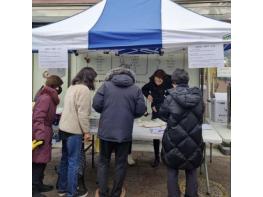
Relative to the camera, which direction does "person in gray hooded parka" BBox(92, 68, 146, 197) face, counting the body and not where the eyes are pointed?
away from the camera

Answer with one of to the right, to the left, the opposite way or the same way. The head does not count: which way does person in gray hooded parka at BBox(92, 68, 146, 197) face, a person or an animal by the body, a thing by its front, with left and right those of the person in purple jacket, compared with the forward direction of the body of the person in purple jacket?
to the left

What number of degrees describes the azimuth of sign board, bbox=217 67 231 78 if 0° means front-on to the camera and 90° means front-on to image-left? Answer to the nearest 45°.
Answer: approximately 0°

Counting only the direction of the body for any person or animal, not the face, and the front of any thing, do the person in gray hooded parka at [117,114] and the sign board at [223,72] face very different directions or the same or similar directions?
very different directions

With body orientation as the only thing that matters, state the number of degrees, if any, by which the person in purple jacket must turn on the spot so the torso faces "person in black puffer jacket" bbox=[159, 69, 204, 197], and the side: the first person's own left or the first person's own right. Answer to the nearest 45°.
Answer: approximately 45° to the first person's own right

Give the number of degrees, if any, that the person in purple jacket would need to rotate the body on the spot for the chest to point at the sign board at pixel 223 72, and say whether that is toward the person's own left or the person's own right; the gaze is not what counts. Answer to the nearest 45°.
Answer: approximately 45° to the person's own left

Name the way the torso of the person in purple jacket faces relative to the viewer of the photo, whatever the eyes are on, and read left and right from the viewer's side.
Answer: facing to the right of the viewer

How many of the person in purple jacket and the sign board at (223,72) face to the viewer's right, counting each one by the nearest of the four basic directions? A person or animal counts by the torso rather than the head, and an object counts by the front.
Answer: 1
